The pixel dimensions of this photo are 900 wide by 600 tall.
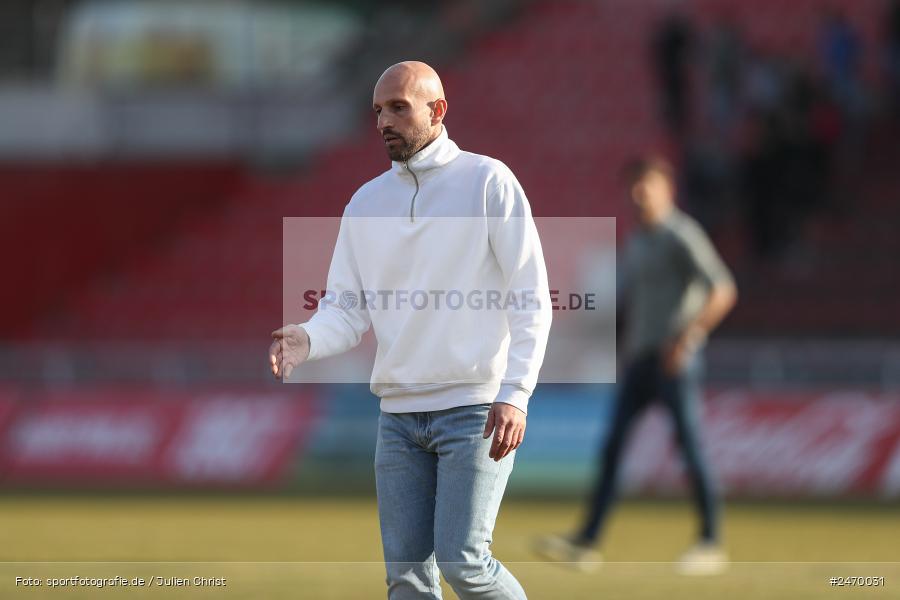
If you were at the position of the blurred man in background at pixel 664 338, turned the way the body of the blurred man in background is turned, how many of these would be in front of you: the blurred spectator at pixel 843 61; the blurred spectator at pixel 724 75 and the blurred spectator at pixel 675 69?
0

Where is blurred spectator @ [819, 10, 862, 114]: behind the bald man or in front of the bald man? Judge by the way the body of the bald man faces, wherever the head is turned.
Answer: behind

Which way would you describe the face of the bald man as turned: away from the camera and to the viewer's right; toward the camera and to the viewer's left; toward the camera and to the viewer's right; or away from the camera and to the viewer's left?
toward the camera and to the viewer's left

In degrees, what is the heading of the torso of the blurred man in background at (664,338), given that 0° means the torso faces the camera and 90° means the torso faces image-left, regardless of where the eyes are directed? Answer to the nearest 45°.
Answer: approximately 45°

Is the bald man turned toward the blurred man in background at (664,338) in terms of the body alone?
no

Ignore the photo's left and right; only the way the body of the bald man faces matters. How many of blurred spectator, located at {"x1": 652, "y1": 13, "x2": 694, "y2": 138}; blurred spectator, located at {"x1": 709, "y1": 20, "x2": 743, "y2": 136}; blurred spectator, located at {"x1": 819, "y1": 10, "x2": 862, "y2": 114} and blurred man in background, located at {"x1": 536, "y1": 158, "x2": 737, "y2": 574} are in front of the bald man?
0

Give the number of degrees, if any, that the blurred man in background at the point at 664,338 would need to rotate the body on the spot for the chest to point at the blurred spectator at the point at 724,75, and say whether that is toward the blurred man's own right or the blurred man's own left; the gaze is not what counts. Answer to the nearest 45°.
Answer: approximately 135° to the blurred man's own right

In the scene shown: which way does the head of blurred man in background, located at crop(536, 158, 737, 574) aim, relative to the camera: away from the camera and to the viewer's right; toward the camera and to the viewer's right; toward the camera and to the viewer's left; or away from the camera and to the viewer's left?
toward the camera and to the viewer's left

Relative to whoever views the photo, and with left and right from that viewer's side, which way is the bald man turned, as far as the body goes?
facing the viewer and to the left of the viewer

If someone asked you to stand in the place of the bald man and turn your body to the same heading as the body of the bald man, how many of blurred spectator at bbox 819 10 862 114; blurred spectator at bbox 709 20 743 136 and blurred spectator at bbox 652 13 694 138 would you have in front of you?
0

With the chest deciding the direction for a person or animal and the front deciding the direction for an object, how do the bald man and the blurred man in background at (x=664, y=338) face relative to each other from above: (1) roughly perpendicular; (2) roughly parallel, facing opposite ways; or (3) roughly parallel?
roughly parallel

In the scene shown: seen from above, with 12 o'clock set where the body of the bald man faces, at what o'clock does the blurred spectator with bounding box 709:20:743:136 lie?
The blurred spectator is roughly at 5 o'clock from the bald man.

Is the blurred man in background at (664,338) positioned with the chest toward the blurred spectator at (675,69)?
no

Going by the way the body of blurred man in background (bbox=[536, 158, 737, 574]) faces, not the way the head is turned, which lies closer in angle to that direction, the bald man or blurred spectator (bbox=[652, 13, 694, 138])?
the bald man

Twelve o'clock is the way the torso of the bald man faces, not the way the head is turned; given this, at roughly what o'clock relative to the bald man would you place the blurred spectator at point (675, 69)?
The blurred spectator is roughly at 5 o'clock from the bald man.

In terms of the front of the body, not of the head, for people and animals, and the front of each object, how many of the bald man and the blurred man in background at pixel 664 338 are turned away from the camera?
0
